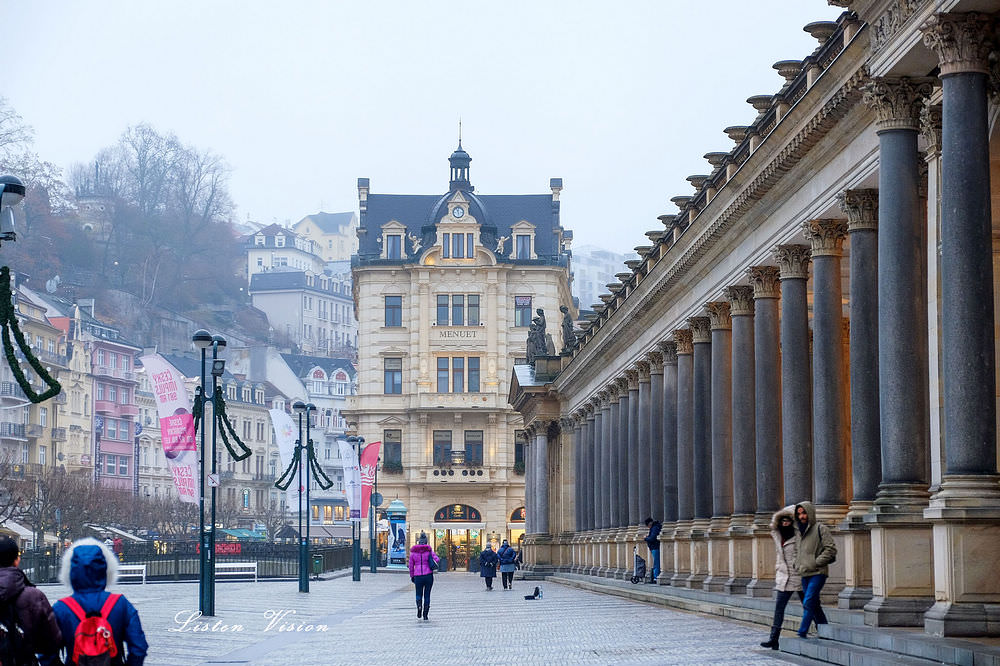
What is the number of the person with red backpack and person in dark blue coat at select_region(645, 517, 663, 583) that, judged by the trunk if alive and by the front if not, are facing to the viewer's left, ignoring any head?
1

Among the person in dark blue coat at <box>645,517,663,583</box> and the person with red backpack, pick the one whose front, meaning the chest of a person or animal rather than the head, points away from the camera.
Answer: the person with red backpack

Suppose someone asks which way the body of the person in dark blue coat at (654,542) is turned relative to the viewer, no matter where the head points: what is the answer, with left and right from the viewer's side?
facing to the left of the viewer

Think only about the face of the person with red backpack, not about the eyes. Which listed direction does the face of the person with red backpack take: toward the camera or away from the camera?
away from the camera

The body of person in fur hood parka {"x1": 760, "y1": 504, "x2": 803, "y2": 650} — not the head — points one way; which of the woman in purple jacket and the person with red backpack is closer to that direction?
the person with red backpack

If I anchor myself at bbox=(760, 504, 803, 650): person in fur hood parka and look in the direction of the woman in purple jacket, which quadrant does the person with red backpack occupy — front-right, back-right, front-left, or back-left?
back-left

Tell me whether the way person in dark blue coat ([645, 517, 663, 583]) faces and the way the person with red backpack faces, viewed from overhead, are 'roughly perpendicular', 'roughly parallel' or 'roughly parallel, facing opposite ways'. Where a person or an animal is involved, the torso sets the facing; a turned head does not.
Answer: roughly perpendicular

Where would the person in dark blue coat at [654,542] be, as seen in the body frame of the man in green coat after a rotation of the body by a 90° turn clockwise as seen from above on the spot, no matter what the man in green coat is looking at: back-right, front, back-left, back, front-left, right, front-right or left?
front-right

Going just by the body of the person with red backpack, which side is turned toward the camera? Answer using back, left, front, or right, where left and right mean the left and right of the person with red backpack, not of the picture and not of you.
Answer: back

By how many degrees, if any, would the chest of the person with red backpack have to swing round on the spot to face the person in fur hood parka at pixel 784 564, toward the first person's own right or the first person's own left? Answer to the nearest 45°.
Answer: approximately 45° to the first person's own right

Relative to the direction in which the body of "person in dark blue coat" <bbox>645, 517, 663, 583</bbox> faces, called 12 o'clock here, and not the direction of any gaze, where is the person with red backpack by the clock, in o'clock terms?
The person with red backpack is roughly at 9 o'clock from the person in dark blue coat.

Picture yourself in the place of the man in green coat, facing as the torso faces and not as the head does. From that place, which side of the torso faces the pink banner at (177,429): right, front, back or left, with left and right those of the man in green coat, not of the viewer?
right
